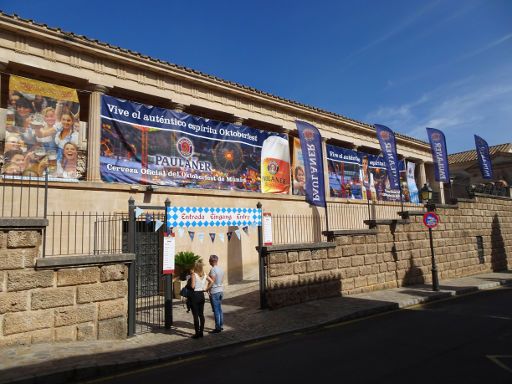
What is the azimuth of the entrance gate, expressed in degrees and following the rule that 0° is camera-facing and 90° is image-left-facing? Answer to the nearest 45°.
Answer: approximately 315°

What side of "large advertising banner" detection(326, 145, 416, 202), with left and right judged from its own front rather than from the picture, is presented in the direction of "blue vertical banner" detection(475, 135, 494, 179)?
left

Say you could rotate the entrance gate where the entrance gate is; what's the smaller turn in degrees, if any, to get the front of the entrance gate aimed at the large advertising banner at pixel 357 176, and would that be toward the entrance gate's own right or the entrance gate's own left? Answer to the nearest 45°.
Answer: approximately 90° to the entrance gate's own left

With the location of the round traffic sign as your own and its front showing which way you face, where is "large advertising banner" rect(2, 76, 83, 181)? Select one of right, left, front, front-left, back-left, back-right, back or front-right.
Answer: front-right

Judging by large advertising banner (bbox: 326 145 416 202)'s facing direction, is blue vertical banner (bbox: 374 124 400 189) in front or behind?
in front

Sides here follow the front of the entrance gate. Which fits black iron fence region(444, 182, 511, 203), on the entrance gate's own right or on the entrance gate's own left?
on the entrance gate's own left

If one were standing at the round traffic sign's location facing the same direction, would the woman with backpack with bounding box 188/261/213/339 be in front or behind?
in front

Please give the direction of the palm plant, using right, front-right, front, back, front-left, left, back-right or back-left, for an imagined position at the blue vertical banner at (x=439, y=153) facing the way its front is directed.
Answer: front-right

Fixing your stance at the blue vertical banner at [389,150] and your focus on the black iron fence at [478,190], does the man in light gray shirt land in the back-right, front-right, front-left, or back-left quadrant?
back-right

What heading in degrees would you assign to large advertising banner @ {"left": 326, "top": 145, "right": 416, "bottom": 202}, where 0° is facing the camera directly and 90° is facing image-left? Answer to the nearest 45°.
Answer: approximately 315°

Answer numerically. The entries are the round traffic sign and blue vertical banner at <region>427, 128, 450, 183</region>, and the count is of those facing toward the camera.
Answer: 2

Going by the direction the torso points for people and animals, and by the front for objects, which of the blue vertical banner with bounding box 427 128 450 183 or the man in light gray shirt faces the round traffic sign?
the blue vertical banner
